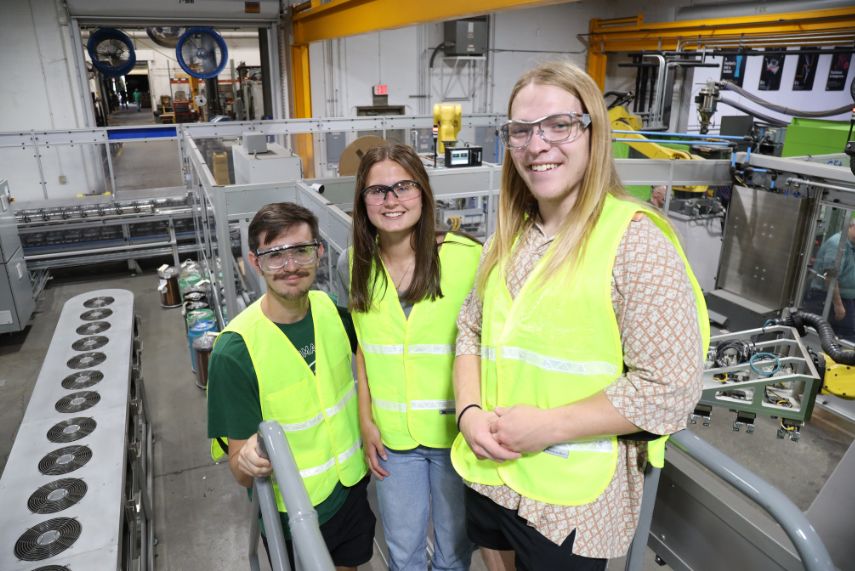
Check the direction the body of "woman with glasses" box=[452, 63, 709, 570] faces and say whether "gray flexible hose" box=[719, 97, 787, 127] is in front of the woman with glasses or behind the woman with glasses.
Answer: behind

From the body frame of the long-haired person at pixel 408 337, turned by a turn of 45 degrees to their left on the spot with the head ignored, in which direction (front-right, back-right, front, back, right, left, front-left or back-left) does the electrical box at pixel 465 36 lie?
back-left

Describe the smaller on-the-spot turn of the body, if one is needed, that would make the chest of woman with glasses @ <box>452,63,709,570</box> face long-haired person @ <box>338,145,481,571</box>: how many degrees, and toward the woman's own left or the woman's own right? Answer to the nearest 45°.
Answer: approximately 90° to the woman's own right

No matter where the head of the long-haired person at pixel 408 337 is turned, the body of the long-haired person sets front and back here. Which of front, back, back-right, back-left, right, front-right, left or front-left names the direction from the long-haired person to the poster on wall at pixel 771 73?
back-left

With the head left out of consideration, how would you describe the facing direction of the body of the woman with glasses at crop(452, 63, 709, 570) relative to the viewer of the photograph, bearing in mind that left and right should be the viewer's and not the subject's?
facing the viewer and to the left of the viewer

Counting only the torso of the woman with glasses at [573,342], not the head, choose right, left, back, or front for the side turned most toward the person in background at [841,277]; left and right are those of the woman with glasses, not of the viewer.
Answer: back

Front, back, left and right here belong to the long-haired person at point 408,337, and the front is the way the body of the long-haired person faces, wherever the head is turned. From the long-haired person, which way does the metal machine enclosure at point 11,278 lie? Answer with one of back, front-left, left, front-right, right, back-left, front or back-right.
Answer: back-right

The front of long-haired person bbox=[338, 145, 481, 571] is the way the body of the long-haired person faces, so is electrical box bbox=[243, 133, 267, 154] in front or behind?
behind

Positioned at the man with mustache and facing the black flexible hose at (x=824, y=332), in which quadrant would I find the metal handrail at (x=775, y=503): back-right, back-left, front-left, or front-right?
front-right

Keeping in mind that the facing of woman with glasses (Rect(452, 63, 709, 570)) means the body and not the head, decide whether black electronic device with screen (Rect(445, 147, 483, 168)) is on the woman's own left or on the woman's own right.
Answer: on the woman's own right

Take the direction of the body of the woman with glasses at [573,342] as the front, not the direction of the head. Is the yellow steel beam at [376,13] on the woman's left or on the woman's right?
on the woman's right

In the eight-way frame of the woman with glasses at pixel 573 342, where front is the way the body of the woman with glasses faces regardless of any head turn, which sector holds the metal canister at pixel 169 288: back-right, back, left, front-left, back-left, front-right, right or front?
right

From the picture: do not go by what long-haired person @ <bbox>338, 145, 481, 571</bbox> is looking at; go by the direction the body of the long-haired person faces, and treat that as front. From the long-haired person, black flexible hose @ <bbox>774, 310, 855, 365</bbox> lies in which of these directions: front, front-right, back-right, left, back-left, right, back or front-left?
back-left

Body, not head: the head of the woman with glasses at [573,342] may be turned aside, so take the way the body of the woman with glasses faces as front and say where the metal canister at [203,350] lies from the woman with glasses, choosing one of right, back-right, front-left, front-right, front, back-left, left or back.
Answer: right

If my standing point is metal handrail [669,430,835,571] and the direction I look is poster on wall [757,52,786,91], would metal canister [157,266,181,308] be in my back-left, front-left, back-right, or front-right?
front-left

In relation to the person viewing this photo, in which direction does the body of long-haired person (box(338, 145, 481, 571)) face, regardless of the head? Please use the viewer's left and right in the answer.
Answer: facing the viewer
